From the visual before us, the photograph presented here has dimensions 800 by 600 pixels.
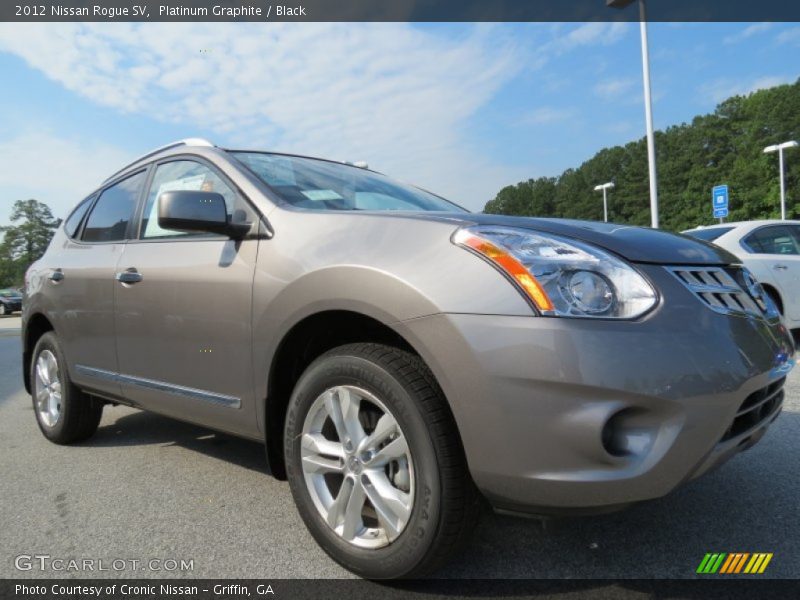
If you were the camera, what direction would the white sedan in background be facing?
facing away from the viewer and to the right of the viewer

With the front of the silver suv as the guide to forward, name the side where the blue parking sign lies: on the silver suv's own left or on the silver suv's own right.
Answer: on the silver suv's own left

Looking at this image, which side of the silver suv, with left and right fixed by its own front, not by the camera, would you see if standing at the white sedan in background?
left

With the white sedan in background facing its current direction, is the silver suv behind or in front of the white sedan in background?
behind

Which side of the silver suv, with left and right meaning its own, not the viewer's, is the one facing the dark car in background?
back

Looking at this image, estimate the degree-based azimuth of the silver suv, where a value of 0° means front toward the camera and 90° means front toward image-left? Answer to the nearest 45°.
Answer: approximately 315°
